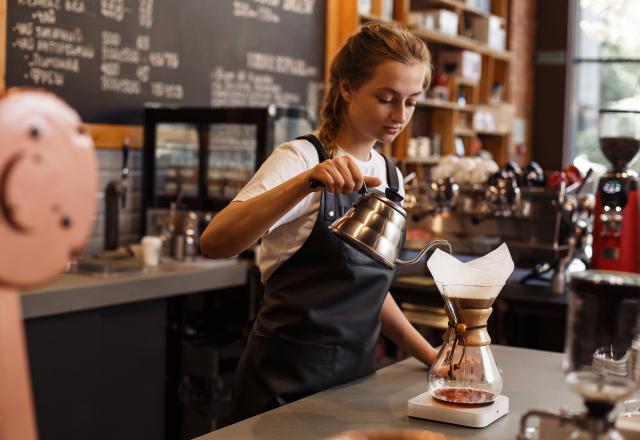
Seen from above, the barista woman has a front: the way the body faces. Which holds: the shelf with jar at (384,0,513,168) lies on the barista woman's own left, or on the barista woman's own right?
on the barista woman's own left

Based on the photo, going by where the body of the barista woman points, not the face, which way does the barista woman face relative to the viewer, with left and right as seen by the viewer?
facing the viewer and to the right of the viewer

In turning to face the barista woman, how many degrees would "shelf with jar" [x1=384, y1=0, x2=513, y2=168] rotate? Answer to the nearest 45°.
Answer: approximately 45° to its right

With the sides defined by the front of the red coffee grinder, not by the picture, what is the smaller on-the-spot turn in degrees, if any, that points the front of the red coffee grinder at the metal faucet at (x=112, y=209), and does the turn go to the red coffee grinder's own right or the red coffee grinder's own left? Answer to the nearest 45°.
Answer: approximately 45° to the red coffee grinder's own right

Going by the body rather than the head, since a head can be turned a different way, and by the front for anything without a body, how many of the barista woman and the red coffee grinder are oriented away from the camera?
0

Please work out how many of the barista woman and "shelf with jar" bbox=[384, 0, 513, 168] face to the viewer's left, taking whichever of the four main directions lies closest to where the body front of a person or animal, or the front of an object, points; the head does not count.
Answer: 0

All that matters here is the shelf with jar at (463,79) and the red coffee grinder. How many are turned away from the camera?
0

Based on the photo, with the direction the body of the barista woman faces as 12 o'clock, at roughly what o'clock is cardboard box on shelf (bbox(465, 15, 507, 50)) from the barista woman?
The cardboard box on shelf is roughly at 8 o'clock from the barista woman.

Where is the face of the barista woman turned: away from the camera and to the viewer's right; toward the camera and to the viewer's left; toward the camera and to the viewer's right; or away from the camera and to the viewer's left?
toward the camera and to the viewer's right

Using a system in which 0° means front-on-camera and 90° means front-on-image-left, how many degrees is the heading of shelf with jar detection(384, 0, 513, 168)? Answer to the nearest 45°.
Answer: approximately 315°
